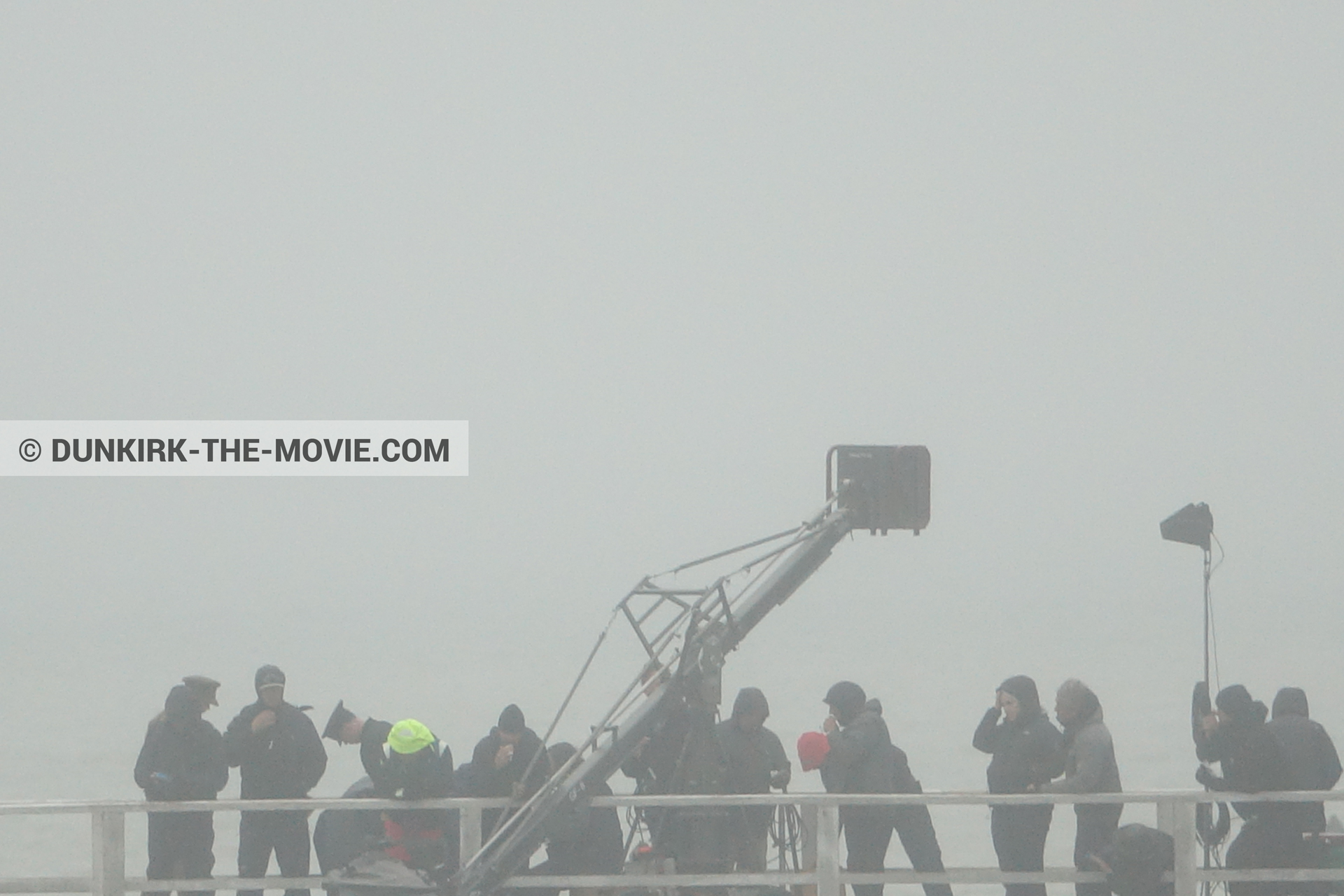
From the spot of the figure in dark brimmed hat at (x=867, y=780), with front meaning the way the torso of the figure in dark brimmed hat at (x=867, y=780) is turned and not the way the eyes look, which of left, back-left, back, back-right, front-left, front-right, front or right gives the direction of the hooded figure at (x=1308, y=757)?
back

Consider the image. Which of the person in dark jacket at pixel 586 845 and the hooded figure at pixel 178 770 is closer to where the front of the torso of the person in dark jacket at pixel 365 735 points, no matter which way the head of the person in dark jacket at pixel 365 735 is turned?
the hooded figure

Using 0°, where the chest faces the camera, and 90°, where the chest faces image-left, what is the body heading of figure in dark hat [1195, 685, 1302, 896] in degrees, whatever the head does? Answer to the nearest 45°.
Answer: approximately 90°

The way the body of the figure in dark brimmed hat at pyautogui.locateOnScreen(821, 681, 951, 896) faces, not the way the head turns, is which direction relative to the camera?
to the viewer's left

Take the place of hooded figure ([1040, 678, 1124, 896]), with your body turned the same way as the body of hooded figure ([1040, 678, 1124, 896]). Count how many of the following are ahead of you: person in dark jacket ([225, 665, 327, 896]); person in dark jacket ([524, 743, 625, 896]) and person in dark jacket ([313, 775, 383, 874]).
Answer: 3

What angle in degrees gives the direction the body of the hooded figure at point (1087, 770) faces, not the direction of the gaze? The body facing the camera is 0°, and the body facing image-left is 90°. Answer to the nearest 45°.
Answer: approximately 90°

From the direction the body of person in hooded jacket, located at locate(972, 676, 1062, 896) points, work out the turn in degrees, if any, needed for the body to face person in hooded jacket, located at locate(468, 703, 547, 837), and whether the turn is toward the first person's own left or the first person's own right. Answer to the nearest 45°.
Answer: approximately 45° to the first person's own right

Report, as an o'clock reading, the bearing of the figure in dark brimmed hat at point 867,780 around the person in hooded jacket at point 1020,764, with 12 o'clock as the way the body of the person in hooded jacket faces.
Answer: The figure in dark brimmed hat is roughly at 2 o'clock from the person in hooded jacket.

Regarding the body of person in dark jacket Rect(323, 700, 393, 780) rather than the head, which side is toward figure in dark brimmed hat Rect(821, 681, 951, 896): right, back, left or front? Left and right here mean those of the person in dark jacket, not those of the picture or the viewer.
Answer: back

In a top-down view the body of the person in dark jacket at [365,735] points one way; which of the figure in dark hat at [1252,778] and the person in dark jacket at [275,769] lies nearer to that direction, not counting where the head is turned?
the person in dark jacket
